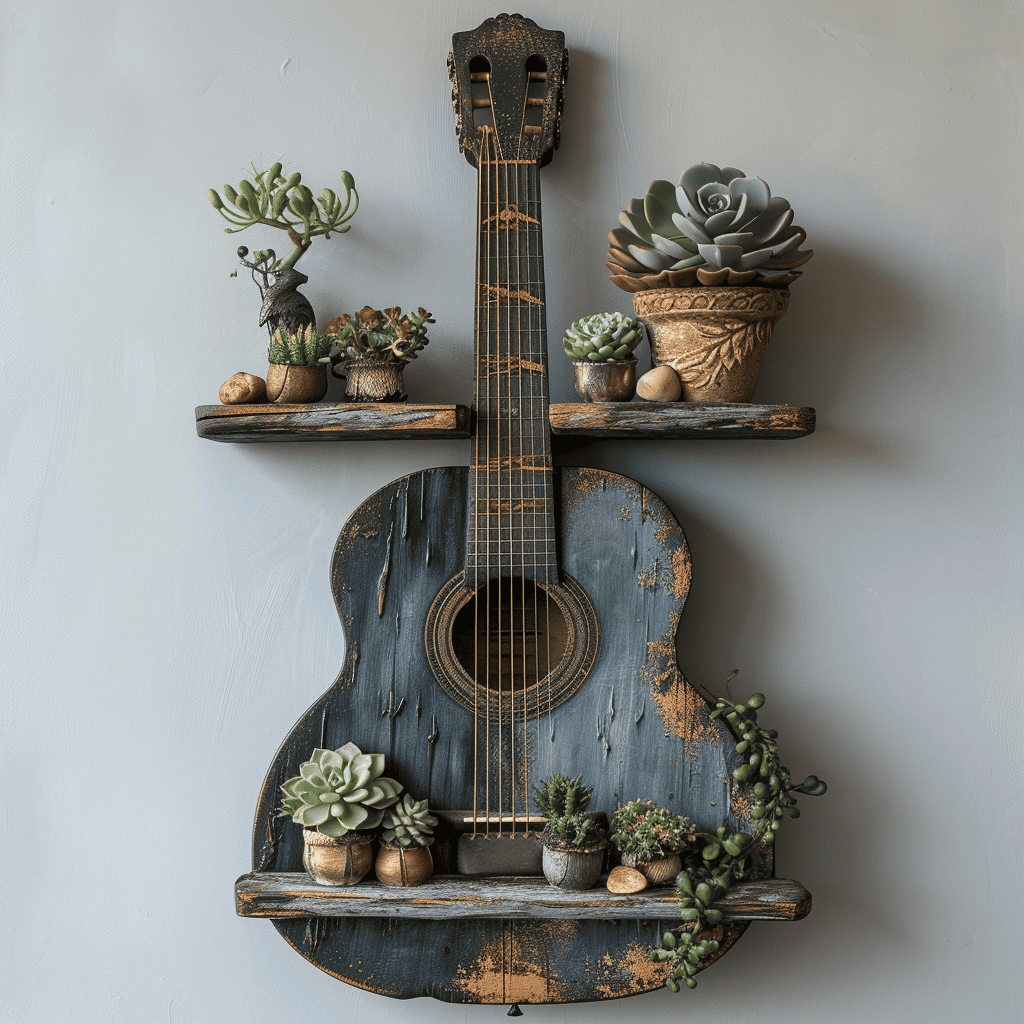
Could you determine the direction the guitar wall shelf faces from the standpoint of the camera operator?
facing the viewer
